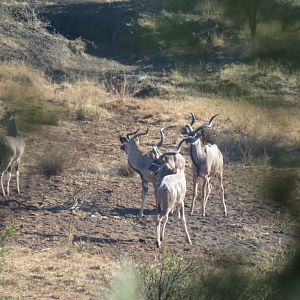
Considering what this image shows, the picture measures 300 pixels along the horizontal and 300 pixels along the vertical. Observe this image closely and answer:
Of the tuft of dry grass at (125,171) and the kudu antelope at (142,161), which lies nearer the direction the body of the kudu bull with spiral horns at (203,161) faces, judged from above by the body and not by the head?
the kudu antelope

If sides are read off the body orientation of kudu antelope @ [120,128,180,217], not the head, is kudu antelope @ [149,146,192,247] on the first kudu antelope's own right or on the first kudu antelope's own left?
on the first kudu antelope's own left

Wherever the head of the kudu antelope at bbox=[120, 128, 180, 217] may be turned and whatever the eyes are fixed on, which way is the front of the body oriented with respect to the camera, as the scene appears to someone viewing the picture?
to the viewer's left

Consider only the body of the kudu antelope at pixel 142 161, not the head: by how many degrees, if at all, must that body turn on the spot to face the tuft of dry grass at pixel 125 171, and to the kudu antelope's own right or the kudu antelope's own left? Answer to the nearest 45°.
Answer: approximately 90° to the kudu antelope's own right

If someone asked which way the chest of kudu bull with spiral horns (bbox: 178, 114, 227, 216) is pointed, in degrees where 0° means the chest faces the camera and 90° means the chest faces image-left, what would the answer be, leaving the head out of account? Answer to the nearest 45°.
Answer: approximately 45°
